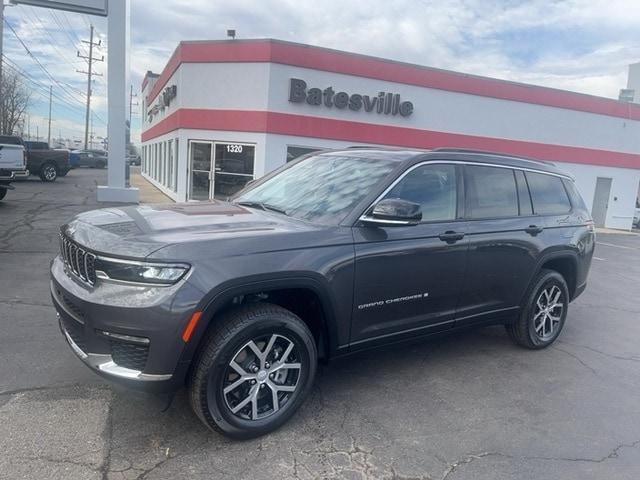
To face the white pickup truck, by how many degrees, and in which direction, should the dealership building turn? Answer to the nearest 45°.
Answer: approximately 45° to its right

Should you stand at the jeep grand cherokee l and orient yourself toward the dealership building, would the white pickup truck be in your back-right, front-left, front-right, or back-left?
front-left

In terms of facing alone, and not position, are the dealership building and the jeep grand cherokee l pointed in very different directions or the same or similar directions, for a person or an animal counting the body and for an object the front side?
same or similar directions

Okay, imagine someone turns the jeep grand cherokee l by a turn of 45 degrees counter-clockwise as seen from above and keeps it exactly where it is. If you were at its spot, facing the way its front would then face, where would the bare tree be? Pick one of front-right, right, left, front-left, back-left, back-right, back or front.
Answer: back-right

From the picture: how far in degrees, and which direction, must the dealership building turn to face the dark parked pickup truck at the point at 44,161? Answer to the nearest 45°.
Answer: approximately 90° to its right

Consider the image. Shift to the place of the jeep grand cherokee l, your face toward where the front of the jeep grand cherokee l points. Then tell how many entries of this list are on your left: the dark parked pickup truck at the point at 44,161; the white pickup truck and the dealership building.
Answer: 0

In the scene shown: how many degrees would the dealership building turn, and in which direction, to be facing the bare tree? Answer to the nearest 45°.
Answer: approximately 90° to its right

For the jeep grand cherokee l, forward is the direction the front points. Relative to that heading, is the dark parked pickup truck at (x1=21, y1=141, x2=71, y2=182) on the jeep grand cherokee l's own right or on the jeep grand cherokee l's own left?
on the jeep grand cherokee l's own right

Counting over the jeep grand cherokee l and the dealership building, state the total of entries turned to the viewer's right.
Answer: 0

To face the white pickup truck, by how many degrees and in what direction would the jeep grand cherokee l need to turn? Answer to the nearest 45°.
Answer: approximately 90° to its right

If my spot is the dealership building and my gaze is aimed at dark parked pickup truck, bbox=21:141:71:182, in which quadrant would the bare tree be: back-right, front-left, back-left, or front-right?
front-right

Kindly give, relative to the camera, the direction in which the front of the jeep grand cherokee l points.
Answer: facing the viewer and to the left of the viewer

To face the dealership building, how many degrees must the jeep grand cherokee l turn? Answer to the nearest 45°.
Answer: approximately 135° to its right
